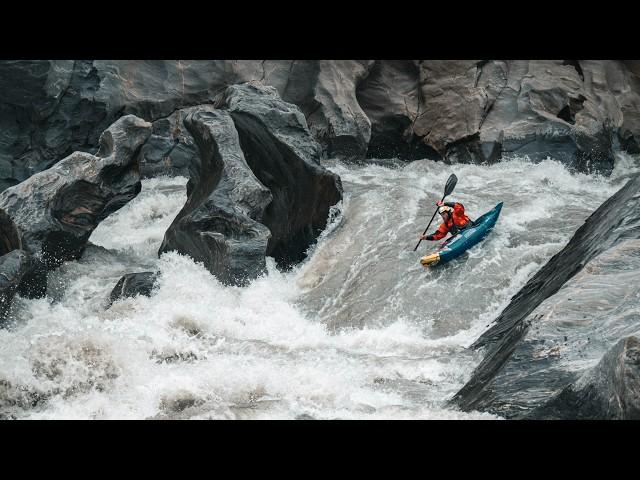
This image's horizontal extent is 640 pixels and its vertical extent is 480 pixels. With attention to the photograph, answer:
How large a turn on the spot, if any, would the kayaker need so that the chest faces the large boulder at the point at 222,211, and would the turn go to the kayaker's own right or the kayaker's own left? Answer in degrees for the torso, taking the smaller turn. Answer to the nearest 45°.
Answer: approximately 45° to the kayaker's own right

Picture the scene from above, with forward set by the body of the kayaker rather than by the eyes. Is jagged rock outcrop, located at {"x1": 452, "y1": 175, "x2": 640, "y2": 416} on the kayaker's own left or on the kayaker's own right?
on the kayaker's own left

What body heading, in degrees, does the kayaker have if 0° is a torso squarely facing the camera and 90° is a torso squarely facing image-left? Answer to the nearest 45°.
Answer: approximately 45°

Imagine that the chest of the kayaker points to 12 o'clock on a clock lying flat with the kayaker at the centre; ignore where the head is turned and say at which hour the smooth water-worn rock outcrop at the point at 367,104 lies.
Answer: The smooth water-worn rock outcrop is roughly at 4 o'clock from the kayaker.

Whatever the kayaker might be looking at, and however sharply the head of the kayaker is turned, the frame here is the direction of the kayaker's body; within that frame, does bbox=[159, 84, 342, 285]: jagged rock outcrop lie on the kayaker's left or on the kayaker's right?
on the kayaker's right

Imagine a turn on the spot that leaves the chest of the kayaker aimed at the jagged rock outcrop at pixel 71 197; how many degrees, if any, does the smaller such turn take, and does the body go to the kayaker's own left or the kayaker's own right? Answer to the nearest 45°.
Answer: approximately 45° to the kayaker's own right

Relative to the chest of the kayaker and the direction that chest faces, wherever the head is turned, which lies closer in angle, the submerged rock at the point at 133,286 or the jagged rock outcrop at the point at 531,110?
the submerged rock

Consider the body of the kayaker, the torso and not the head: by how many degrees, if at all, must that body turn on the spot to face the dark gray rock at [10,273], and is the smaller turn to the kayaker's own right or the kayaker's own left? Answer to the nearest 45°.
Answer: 0° — they already face it

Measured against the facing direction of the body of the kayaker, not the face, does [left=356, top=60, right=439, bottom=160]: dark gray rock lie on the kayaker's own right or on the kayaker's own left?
on the kayaker's own right

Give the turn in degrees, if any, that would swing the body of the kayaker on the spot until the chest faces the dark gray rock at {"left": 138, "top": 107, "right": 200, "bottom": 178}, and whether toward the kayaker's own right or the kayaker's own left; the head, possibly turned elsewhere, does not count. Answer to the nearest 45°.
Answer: approximately 90° to the kayaker's own right

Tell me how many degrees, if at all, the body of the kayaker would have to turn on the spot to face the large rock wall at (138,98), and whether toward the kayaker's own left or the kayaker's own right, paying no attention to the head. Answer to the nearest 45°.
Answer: approximately 90° to the kayaker's own right
